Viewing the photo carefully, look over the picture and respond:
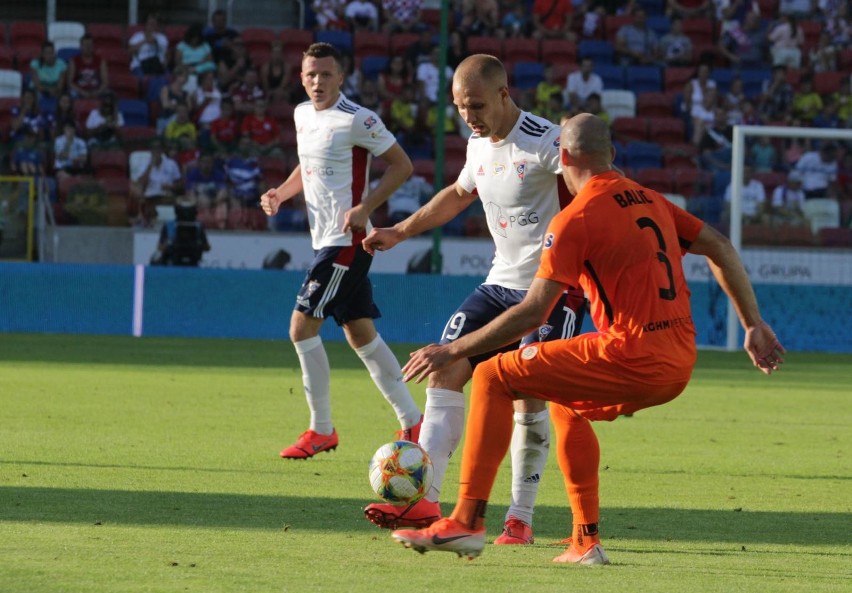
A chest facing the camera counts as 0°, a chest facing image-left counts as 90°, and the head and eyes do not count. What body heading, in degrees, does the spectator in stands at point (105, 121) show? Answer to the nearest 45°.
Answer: approximately 0°

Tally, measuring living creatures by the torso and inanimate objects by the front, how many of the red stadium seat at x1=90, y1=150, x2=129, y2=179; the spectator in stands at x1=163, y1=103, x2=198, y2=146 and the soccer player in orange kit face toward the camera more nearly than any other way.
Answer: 2

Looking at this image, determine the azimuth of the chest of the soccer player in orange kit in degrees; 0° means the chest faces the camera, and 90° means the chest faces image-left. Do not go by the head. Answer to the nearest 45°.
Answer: approximately 135°

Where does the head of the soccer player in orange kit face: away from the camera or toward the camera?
away from the camera

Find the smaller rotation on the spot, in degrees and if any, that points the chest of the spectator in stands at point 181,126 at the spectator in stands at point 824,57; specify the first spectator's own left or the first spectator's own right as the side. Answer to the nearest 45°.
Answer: approximately 90° to the first spectator's own left

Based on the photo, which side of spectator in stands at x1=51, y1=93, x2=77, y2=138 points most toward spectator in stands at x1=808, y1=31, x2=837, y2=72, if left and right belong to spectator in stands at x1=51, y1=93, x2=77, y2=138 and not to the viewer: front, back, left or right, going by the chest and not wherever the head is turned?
left

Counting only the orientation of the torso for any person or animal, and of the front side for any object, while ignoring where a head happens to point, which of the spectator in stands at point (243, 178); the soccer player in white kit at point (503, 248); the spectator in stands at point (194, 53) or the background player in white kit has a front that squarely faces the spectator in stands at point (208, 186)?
the spectator in stands at point (194, 53)

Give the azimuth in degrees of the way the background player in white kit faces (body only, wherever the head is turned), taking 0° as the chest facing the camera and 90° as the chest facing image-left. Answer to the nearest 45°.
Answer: approximately 45°

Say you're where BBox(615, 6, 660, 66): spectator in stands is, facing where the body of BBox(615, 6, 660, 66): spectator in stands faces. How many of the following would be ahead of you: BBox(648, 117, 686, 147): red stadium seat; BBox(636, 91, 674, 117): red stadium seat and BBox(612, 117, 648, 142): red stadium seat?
3

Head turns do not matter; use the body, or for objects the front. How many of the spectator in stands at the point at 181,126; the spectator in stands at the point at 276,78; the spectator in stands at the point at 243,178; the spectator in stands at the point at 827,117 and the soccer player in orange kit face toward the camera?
4
